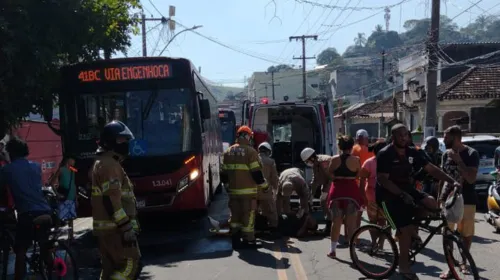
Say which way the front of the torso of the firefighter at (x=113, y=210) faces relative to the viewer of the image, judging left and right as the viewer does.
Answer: facing to the right of the viewer

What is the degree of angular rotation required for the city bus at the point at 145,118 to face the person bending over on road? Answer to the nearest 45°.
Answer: approximately 45° to its left

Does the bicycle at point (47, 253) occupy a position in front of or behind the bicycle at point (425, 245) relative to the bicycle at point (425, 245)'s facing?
behind

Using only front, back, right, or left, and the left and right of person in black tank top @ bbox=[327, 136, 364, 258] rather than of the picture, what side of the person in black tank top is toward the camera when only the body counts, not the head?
back

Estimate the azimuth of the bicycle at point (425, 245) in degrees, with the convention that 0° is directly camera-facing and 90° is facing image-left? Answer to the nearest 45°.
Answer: approximately 270°
